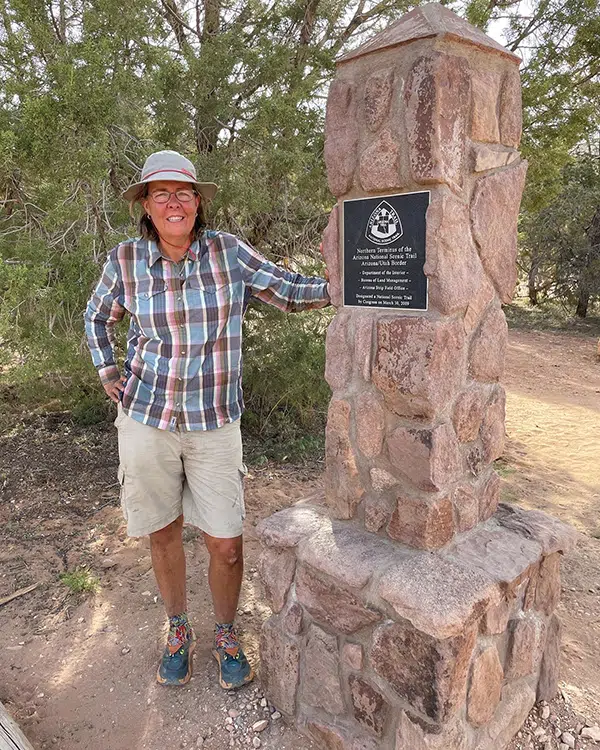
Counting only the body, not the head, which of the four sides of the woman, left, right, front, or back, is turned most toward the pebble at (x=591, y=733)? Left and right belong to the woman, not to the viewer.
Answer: left

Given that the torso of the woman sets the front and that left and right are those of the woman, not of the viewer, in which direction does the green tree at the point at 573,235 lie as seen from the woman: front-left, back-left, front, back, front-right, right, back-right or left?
back-left

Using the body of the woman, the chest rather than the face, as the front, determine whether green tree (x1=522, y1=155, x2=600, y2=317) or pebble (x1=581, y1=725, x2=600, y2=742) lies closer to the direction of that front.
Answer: the pebble

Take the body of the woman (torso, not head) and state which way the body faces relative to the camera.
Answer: toward the camera
